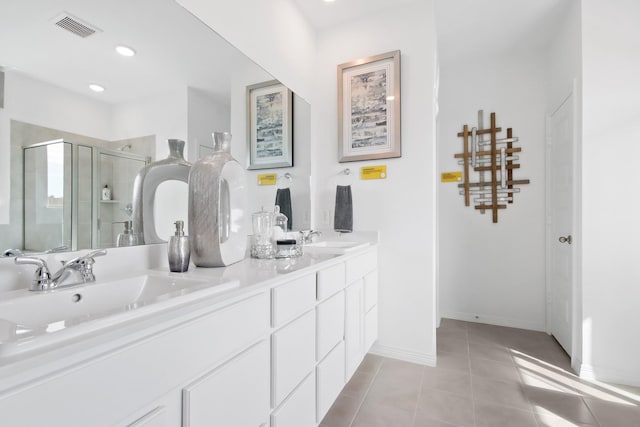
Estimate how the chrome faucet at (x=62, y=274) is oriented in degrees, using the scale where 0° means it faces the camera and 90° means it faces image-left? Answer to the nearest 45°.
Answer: approximately 315°

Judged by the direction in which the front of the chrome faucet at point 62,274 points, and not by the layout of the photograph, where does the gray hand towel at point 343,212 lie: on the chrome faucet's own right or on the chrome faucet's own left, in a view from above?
on the chrome faucet's own left

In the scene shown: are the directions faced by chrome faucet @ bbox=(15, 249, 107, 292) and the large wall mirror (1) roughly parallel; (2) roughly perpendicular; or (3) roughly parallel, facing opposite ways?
roughly parallel

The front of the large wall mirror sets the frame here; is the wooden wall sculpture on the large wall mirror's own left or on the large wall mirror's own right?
on the large wall mirror's own left

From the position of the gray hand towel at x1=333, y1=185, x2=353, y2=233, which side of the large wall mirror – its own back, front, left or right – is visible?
left

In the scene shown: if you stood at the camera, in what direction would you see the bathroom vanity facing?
facing the viewer and to the right of the viewer

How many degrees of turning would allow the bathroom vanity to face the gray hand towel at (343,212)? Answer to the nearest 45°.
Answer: approximately 90° to its left

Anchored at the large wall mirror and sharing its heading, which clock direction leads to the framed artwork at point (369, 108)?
The framed artwork is roughly at 10 o'clock from the large wall mirror.

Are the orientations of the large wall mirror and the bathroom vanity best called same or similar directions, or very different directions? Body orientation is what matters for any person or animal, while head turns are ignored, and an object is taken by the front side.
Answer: same or similar directions

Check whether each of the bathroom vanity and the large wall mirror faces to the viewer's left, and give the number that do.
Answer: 0
